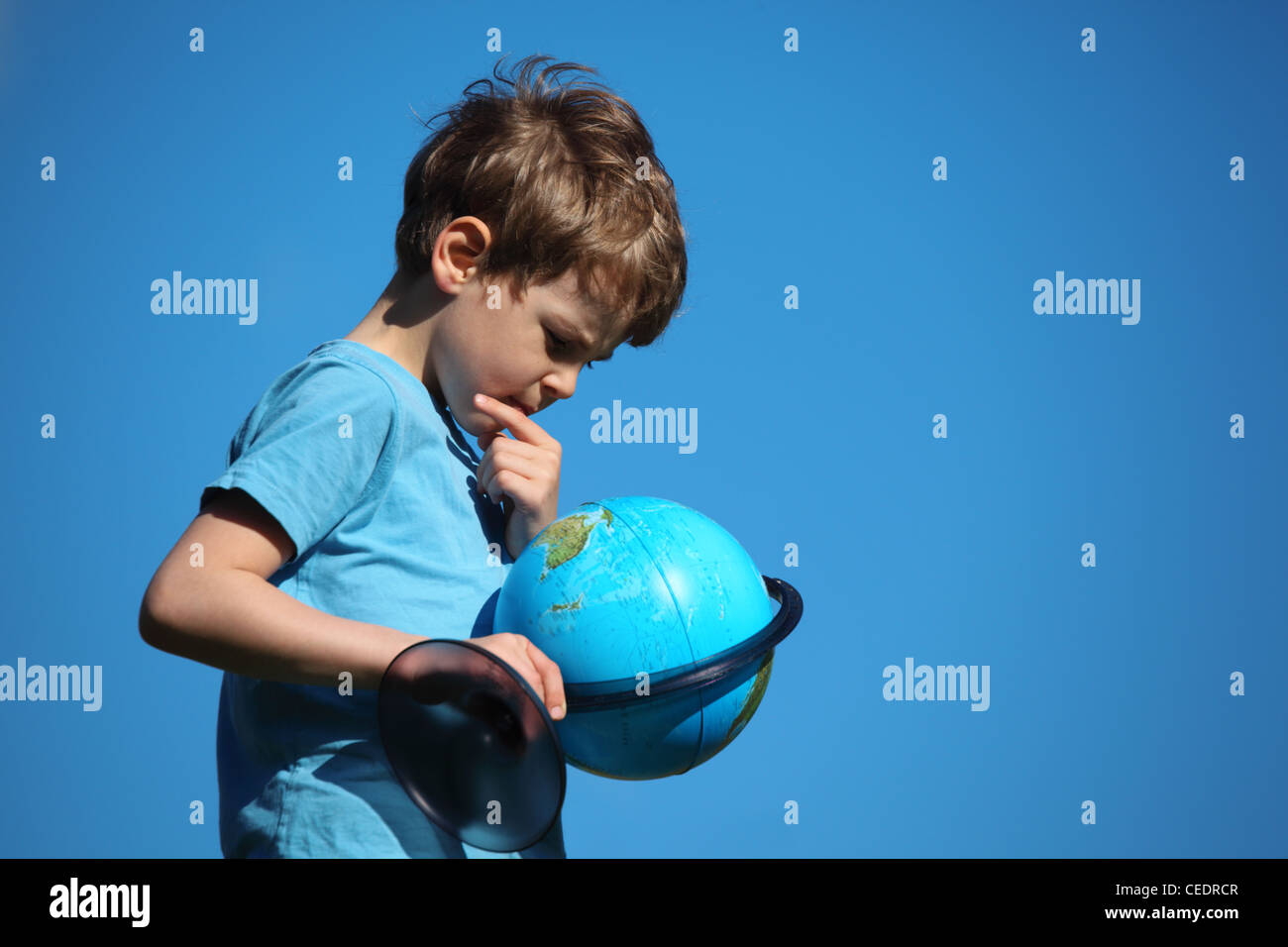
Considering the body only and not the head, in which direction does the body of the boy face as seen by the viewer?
to the viewer's right
